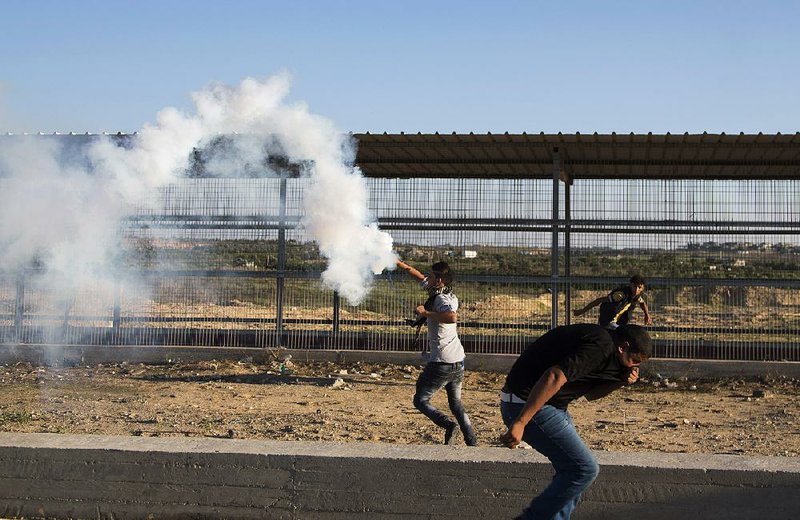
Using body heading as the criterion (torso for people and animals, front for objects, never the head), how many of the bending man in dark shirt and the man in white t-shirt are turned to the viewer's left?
1

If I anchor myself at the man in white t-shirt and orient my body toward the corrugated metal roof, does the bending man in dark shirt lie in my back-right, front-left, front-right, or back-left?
back-right

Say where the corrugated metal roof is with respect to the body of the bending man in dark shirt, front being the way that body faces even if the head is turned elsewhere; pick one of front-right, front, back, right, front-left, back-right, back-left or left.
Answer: left

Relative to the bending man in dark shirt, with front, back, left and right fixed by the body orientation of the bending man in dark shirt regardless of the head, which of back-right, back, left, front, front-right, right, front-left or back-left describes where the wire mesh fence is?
left

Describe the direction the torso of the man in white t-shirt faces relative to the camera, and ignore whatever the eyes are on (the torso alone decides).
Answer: to the viewer's left

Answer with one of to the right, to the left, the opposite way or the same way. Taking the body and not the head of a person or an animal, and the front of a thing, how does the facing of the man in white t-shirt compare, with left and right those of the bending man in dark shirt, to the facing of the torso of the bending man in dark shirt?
the opposite way

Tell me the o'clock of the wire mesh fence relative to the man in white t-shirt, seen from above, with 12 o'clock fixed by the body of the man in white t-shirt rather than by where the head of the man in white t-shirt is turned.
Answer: The wire mesh fence is roughly at 3 o'clock from the man in white t-shirt.

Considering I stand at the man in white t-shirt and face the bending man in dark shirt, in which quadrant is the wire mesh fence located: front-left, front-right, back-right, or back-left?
back-left

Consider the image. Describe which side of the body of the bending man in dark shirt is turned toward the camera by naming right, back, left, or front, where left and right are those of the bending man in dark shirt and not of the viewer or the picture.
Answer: right

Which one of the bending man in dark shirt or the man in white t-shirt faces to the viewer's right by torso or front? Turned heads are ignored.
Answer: the bending man in dark shirt
